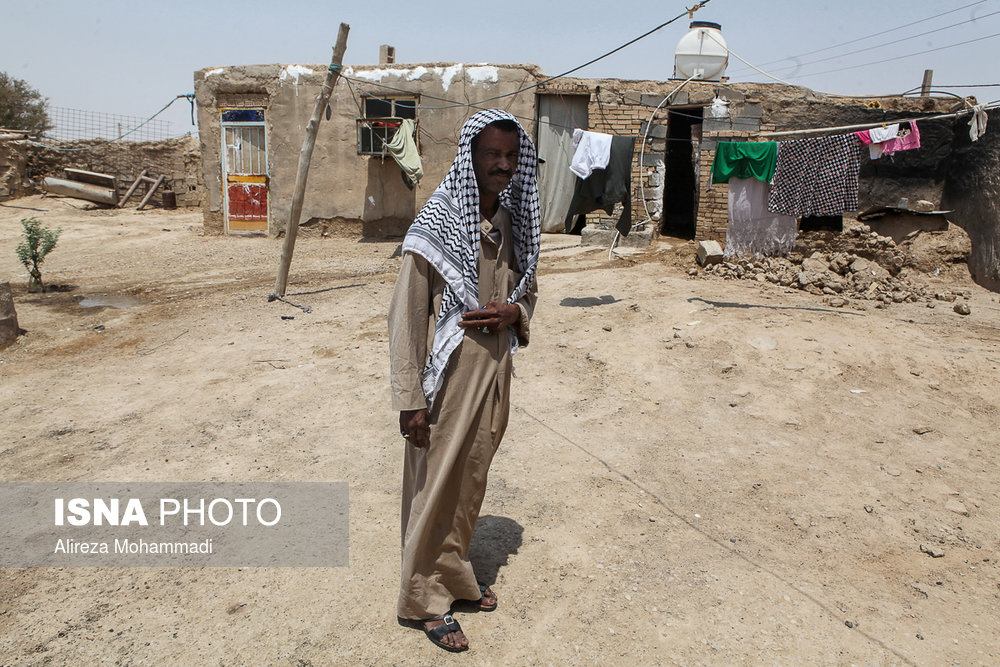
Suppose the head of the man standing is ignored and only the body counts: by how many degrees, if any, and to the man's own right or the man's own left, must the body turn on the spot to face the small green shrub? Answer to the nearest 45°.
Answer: approximately 180°

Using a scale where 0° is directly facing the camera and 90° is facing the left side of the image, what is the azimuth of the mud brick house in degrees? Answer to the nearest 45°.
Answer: approximately 0°

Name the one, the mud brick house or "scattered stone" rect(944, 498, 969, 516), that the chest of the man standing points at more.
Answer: the scattered stone

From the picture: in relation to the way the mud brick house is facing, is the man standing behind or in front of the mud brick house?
in front

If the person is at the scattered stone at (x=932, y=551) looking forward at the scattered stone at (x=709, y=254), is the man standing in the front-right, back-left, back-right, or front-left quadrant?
back-left

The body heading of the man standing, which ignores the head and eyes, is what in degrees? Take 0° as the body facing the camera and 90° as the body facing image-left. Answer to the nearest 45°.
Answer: approximately 315°
